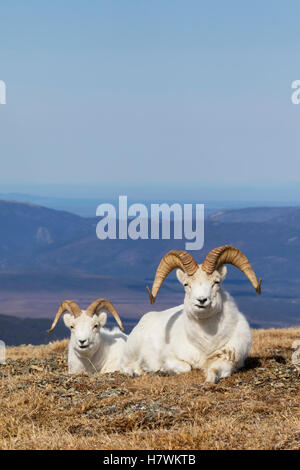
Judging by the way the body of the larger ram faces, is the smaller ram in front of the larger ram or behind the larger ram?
behind

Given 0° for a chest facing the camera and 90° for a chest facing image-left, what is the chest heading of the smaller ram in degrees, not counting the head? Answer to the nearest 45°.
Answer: approximately 45°

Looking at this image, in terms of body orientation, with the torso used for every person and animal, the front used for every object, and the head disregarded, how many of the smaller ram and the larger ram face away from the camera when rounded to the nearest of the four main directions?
0

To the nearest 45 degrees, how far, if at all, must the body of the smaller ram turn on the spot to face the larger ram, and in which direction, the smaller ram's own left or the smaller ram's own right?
approximately 90° to the smaller ram's own left

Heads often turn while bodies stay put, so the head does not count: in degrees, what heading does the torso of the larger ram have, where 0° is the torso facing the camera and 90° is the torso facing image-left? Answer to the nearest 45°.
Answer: approximately 315°
